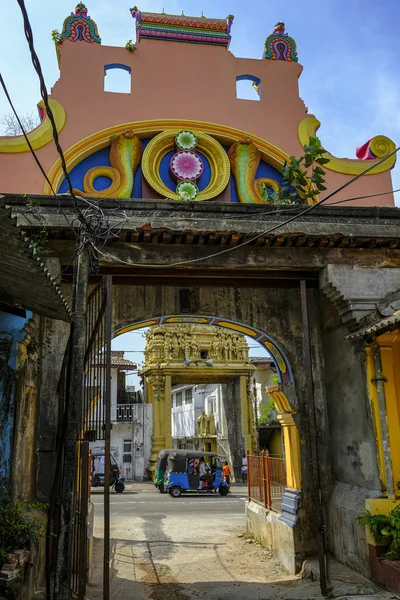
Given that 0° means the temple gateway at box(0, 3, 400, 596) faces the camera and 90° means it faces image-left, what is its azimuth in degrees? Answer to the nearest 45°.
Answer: approximately 0°

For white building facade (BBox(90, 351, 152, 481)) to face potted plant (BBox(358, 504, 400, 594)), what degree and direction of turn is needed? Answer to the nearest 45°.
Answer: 0° — it already faces it

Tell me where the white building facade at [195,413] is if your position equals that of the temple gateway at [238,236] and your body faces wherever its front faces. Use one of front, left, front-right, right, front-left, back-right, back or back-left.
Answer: back

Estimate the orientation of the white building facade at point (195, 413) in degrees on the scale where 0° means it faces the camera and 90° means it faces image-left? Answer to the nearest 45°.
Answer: approximately 45°
